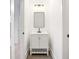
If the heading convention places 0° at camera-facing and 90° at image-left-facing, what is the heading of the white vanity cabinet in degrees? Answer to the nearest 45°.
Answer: approximately 0°

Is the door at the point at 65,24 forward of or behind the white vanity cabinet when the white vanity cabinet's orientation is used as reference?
forward
